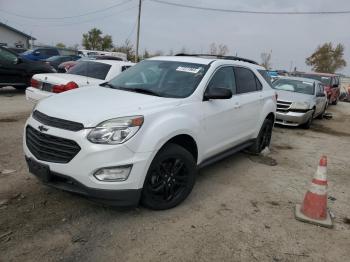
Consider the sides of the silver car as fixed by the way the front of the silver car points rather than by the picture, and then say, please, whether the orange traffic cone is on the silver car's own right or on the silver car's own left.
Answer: on the silver car's own left

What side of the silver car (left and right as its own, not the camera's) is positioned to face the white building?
right

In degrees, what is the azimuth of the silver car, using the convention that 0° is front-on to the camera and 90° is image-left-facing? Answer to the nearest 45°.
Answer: approximately 45°

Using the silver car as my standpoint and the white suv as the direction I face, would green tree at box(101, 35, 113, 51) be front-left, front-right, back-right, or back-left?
back-right

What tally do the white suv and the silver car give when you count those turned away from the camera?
0

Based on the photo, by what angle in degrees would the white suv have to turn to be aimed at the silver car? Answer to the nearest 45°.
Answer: approximately 180°

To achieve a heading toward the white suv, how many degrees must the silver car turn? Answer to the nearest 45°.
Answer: approximately 45° to its left

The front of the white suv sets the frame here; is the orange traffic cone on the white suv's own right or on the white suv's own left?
on the white suv's own left

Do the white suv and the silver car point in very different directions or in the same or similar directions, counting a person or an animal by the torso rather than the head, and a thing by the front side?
same or similar directions

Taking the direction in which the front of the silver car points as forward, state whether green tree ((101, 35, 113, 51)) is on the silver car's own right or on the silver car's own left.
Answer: on the silver car's own right

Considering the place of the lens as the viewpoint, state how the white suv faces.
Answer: facing the viewer and to the left of the viewer

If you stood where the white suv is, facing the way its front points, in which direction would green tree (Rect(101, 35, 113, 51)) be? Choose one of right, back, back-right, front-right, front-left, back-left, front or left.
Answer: back-right
